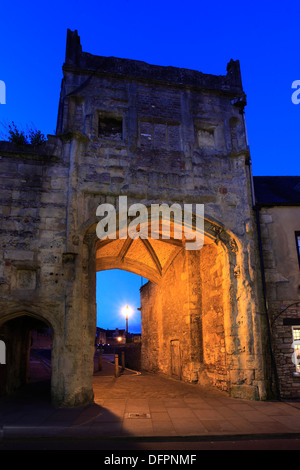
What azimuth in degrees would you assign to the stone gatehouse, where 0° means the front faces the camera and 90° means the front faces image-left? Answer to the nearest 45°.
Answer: approximately 0°
